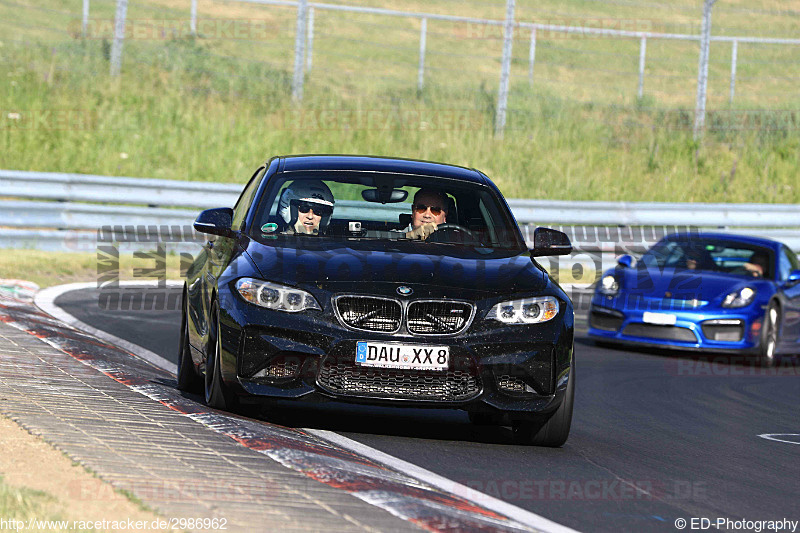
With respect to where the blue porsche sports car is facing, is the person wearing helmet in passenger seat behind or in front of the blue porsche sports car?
in front

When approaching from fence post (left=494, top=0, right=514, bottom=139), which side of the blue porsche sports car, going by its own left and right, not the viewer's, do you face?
back

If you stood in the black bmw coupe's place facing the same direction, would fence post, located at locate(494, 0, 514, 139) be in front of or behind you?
behind

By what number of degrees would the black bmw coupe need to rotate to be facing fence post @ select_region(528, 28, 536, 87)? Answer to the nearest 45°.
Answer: approximately 180°

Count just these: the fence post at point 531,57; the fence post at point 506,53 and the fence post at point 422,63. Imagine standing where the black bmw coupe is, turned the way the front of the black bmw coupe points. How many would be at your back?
3

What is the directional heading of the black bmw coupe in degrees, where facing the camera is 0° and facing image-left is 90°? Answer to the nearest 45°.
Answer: approximately 0°

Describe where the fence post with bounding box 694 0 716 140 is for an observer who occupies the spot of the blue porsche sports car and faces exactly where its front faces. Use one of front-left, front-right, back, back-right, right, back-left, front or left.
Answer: back-right

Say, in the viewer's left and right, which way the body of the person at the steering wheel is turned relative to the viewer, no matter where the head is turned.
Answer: facing the viewer

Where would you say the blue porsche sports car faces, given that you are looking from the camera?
facing the viewer and to the left of the viewer

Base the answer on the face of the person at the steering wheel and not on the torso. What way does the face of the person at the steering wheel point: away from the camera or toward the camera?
toward the camera

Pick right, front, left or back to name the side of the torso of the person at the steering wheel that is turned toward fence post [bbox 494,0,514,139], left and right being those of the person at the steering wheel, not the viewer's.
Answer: back

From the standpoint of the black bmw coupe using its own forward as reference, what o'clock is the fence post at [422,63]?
The fence post is roughly at 6 o'clock from the black bmw coupe.

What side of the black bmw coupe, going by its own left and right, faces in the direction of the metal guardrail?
back
